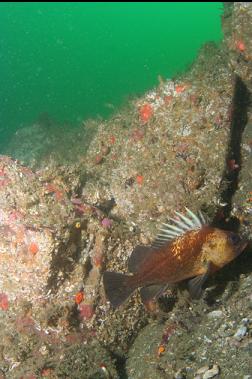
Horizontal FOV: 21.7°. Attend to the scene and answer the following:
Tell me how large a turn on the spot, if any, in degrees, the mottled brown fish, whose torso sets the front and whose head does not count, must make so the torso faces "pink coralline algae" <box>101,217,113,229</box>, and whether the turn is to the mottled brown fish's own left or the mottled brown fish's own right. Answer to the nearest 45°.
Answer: approximately 135° to the mottled brown fish's own left

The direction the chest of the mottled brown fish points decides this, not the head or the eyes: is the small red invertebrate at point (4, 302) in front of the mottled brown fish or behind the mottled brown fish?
behind

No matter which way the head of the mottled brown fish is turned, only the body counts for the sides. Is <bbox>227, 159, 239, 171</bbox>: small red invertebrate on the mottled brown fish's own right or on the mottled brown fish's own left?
on the mottled brown fish's own left

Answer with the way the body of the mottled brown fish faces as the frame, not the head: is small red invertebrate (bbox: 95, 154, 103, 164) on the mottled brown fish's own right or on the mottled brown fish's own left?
on the mottled brown fish's own left

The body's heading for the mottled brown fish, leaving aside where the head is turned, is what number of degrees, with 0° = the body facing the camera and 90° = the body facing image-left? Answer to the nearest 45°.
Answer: approximately 270°

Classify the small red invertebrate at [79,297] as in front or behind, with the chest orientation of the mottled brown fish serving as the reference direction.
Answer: behind

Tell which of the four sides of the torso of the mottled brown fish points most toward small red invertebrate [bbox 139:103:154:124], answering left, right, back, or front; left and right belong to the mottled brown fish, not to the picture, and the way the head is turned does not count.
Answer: left

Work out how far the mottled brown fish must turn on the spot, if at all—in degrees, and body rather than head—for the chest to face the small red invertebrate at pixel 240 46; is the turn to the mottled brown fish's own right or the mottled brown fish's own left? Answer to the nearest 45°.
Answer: approximately 90° to the mottled brown fish's own left
